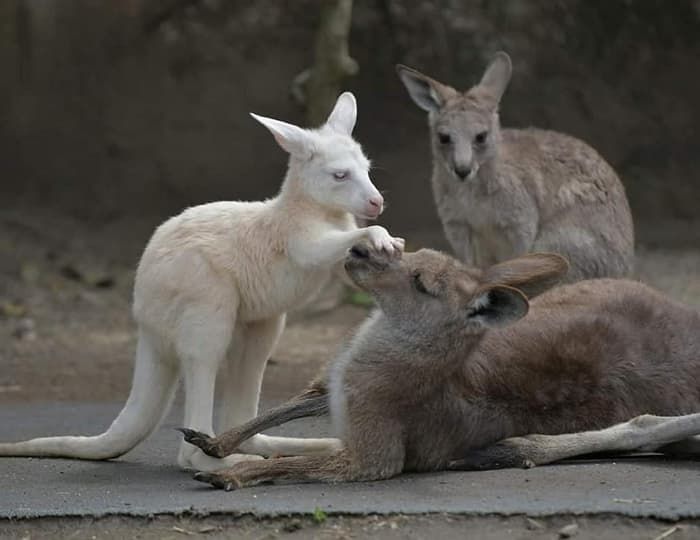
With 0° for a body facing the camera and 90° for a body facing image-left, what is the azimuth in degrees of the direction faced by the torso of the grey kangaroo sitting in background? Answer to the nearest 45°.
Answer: approximately 45°

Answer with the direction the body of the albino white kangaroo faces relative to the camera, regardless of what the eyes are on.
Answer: to the viewer's right

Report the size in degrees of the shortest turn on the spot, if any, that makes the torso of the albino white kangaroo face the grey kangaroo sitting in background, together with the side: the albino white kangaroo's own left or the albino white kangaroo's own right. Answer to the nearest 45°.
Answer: approximately 45° to the albino white kangaroo's own left

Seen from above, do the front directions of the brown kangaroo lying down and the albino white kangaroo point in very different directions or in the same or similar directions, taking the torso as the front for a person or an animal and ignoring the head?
very different directions

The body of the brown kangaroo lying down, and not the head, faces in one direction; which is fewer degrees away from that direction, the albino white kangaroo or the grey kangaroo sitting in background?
the albino white kangaroo

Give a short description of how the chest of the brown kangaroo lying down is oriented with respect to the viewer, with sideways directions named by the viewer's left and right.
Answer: facing to the left of the viewer

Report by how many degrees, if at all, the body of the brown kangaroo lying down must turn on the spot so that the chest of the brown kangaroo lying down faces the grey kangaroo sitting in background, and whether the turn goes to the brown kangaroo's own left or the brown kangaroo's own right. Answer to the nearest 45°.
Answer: approximately 90° to the brown kangaroo's own right
